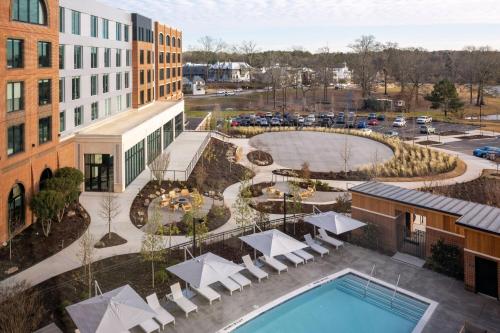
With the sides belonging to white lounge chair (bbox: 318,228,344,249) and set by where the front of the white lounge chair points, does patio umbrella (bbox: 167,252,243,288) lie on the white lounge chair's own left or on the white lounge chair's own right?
on the white lounge chair's own right

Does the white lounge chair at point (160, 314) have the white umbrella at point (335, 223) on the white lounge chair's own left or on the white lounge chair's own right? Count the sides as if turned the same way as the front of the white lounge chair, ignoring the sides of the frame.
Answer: on the white lounge chair's own left

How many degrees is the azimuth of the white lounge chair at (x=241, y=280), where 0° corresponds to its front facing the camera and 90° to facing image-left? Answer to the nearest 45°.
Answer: approximately 315°

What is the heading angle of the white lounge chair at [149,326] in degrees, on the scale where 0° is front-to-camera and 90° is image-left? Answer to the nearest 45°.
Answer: approximately 315°

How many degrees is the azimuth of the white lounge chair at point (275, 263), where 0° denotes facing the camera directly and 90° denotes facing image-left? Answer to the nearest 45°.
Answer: approximately 315°

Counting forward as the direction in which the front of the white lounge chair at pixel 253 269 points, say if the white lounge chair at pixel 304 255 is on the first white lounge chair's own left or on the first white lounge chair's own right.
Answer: on the first white lounge chair's own left

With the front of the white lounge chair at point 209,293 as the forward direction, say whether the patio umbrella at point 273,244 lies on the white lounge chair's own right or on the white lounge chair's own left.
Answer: on the white lounge chair's own left

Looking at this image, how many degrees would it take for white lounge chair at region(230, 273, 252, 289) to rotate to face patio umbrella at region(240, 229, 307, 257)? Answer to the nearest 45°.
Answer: approximately 90° to its left

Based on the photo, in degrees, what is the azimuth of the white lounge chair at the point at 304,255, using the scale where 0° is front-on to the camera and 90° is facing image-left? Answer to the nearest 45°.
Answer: approximately 315°
